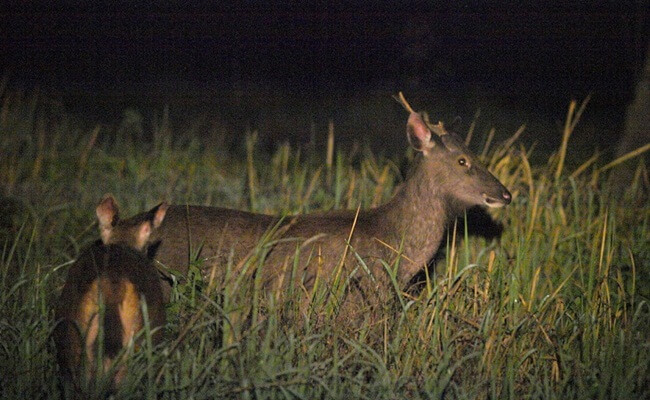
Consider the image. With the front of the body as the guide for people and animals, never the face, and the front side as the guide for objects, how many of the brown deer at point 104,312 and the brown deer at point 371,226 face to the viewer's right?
1

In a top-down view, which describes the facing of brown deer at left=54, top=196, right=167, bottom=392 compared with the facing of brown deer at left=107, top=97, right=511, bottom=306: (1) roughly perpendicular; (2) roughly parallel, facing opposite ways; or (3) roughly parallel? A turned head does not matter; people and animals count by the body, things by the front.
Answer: roughly perpendicular

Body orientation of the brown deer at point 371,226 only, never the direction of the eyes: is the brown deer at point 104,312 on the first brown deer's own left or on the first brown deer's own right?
on the first brown deer's own right

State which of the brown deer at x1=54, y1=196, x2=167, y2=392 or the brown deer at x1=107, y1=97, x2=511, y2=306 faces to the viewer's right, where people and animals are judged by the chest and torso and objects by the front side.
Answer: the brown deer at x1=107, y1=97, x2=511, y2=306

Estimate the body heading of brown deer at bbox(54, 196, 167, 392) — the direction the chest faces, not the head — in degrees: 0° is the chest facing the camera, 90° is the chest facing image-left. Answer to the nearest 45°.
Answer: approximately 180°

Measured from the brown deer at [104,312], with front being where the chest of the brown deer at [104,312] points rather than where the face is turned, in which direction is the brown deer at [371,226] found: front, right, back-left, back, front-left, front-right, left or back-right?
front-right

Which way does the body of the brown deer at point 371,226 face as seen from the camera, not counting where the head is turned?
to the viewer's right
